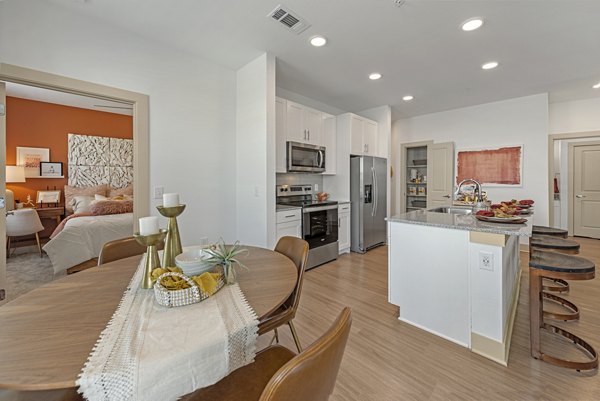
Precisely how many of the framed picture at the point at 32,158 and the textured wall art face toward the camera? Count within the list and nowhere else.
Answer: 2

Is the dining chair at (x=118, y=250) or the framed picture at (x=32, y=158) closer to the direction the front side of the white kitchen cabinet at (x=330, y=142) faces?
the dining chair

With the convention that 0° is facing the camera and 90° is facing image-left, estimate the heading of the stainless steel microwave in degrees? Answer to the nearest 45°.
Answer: approximately 315°

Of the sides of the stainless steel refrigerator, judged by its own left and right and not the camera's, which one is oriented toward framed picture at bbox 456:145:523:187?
left

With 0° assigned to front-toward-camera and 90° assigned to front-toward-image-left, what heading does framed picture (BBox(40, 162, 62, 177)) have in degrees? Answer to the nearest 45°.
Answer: approximately 0°

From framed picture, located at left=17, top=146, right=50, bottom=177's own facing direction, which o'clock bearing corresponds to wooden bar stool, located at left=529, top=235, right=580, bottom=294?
The wooden bar stool is roughly at 11 o'clock from the framed picture.

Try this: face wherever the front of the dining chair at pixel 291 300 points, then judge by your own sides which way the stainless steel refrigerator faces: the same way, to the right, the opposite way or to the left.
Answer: to the left

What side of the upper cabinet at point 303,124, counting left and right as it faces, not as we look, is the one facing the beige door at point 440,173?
left

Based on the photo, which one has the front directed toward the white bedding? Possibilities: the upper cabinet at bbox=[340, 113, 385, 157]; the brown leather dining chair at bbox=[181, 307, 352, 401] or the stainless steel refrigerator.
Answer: the brown leather dining chair

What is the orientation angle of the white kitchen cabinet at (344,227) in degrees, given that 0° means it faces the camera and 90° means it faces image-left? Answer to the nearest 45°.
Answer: approximately 315°
